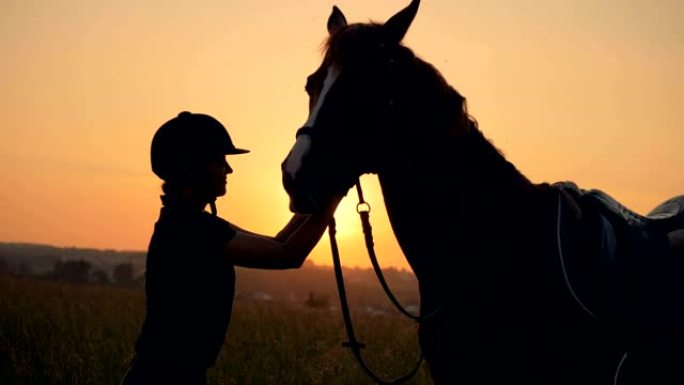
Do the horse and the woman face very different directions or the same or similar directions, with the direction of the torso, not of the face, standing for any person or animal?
very different directions

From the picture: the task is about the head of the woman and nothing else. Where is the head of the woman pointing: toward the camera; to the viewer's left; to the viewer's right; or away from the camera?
to the viewer's right

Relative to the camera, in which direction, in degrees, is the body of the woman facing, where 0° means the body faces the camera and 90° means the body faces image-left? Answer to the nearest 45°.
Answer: approximately 270°

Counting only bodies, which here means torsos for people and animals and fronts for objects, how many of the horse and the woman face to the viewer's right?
1

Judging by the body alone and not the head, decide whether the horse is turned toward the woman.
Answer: yes

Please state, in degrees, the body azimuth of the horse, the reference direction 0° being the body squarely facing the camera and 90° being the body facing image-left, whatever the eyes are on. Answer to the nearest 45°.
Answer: approximately 90°

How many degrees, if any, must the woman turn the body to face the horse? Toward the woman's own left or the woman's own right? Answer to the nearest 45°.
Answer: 0° — they already face it
